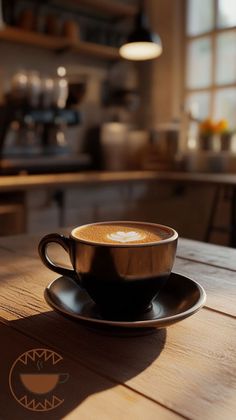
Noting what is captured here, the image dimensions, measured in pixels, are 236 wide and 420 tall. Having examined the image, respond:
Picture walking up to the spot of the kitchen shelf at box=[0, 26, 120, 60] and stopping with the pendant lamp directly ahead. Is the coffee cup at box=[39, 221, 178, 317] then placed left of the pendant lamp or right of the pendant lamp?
right

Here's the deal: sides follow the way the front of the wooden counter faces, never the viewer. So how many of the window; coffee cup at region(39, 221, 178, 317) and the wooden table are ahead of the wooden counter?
2

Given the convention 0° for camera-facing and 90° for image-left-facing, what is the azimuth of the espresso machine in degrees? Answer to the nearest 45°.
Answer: approximately 315°

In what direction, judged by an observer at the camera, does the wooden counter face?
facing the viewer

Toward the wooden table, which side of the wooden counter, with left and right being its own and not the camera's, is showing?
front

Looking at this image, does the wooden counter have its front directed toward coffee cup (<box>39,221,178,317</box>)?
yes

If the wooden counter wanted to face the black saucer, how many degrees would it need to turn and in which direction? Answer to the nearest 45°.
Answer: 0° — it already faces it

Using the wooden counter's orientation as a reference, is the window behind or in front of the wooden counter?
behind

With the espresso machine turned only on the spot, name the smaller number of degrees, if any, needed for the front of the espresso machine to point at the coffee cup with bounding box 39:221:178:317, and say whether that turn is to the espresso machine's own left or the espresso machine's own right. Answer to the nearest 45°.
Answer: approximately 45° to the espresso machine's own right
